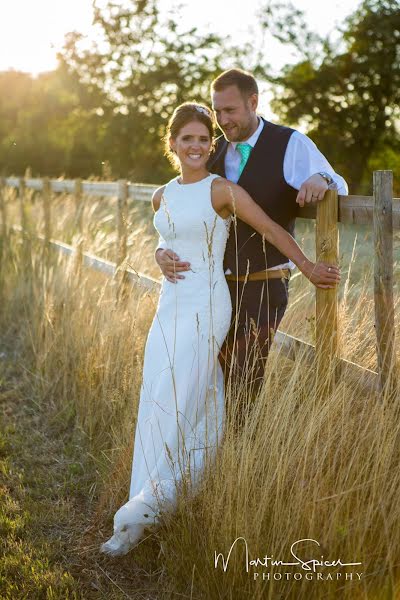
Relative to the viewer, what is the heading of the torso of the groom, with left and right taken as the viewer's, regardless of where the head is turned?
facing the viewer and to the left of the viewer

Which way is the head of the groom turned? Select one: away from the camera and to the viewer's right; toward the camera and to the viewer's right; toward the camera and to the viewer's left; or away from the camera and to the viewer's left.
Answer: toward the camera and to the viewer's left

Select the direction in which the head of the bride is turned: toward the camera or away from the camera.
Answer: toward the camera
